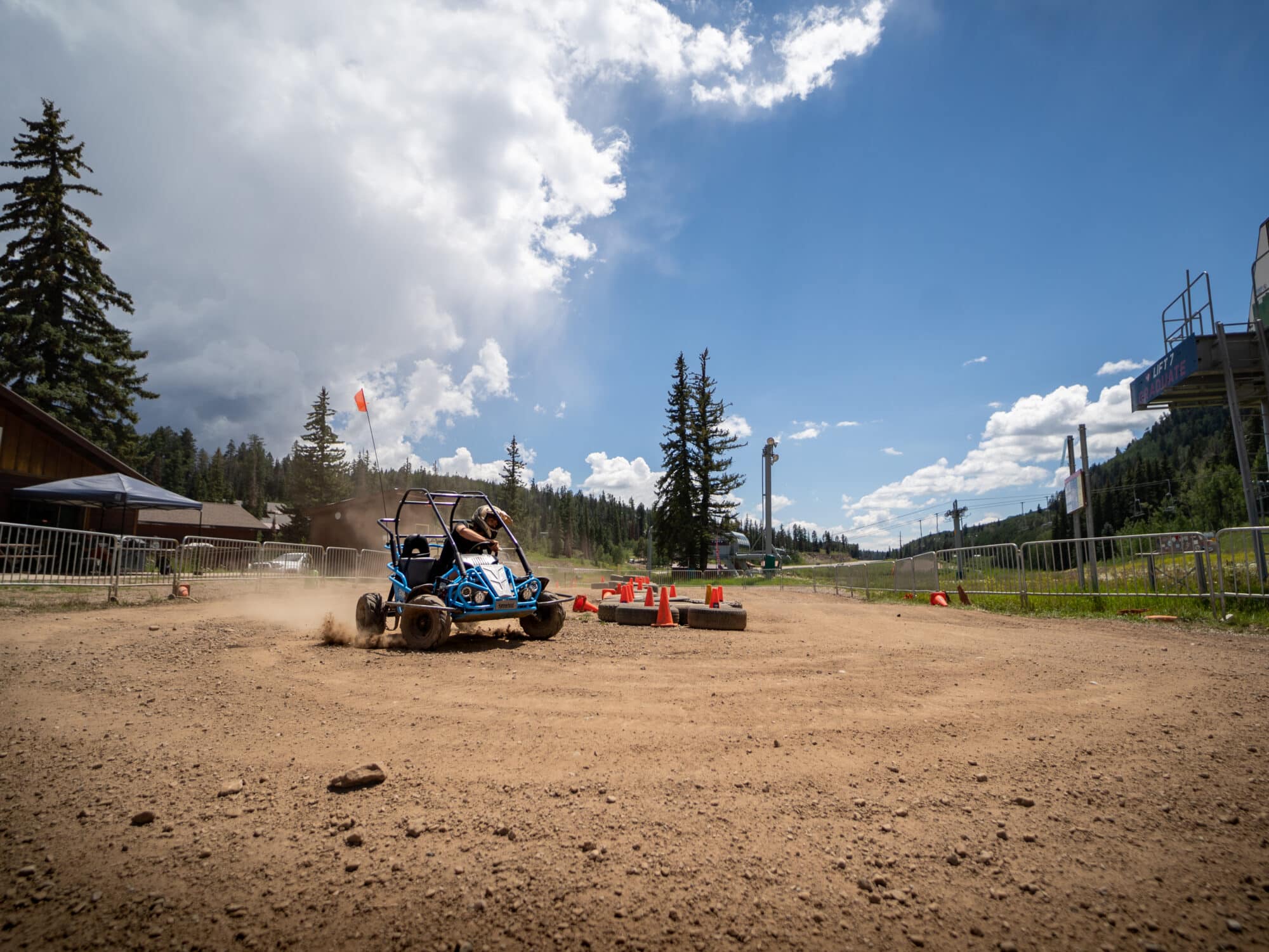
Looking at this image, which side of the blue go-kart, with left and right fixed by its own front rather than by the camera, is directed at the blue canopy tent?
back

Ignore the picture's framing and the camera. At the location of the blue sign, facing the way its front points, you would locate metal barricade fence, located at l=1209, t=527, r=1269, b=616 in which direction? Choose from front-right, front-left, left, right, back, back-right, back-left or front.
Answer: front-left

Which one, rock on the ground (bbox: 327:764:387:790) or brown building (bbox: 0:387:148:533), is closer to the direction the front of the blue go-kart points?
the rock on the ground

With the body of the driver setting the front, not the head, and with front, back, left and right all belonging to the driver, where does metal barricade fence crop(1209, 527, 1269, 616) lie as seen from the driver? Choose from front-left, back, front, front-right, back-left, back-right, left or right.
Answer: front-left

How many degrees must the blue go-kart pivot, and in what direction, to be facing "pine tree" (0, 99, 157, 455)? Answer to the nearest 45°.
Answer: approximately 180°

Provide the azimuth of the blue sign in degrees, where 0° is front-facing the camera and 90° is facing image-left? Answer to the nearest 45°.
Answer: approximately 45°

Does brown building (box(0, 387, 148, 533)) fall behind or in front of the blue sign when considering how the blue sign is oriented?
in front

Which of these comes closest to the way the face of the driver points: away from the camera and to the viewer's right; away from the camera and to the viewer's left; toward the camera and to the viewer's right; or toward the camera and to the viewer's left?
toward the camera and to the viewer's right
